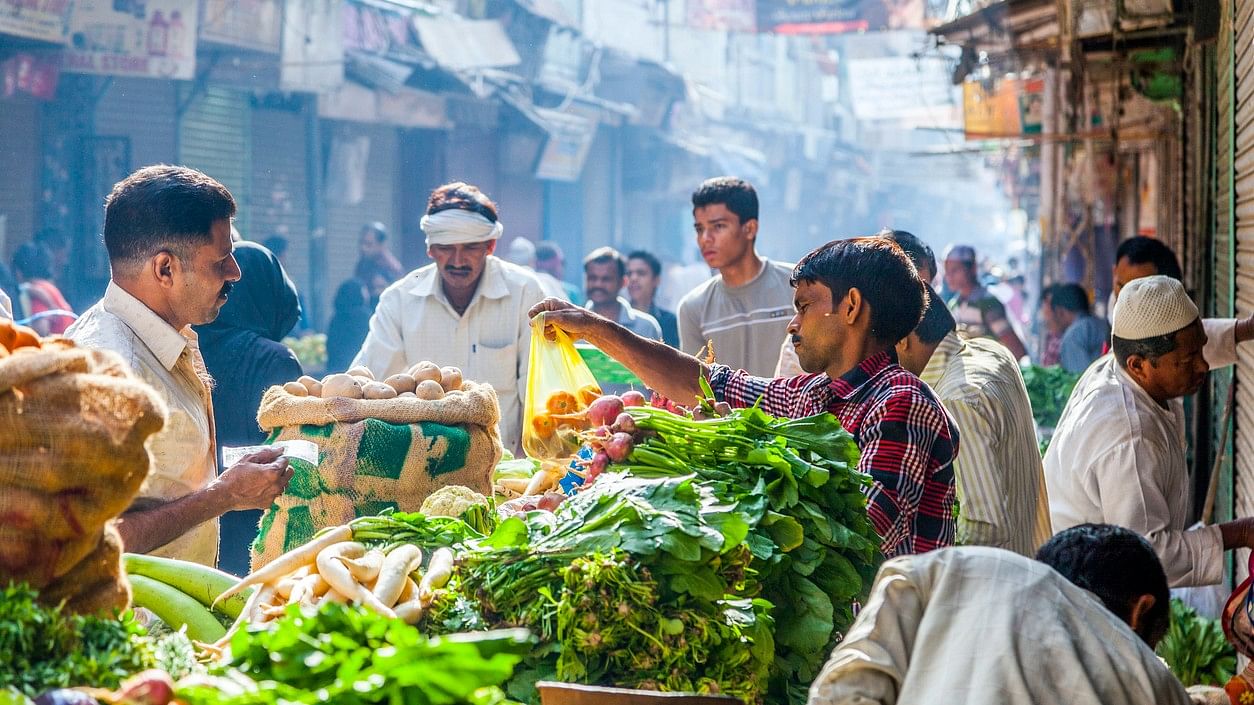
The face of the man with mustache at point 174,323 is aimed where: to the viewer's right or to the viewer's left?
to the viewer's right

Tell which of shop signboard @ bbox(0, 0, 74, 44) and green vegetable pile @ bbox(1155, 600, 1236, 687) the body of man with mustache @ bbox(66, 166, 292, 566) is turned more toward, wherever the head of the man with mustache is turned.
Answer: the green vegetable pile

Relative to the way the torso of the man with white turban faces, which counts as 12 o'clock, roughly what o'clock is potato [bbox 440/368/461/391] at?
The potato is roughly at 12 o'clock from the man with white turban.

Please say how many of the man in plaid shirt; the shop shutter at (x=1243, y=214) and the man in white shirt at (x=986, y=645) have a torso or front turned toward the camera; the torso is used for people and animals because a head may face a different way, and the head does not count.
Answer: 0

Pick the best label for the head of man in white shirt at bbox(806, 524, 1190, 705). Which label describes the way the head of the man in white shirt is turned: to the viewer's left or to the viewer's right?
to the viewer's right

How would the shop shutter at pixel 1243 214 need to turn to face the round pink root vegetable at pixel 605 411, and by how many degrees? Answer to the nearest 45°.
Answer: approximately 45° to its left

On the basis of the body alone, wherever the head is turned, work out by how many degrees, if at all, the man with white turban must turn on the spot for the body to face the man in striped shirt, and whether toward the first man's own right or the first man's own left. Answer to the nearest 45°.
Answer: approximately 45° to the first man's own left

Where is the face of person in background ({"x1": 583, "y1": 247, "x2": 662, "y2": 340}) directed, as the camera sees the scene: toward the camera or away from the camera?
toward the camera

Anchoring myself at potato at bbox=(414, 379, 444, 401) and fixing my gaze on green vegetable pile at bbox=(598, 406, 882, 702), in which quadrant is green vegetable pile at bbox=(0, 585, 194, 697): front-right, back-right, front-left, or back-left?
front-right

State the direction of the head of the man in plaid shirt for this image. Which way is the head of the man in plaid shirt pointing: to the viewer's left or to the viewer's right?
to the viewer's left

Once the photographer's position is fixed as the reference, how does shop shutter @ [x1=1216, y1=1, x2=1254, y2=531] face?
facing to the left of the viewer

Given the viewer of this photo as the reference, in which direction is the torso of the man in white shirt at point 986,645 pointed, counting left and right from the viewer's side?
facing away from the viewer and to the right of the viewer

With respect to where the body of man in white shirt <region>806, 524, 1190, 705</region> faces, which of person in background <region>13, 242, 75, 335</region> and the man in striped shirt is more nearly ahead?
the man in striped shirt

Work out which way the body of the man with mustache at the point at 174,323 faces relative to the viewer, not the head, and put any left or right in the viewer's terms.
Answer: facing to the right of the viewer

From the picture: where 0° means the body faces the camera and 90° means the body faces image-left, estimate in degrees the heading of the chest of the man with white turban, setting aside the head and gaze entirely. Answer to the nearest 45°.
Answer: approximately 0°

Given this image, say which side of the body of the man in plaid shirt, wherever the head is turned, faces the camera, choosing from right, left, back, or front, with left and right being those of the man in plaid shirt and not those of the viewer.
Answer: left

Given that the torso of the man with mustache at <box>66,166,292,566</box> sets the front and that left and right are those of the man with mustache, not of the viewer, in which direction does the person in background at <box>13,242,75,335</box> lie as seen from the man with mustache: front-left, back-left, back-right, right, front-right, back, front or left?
left
